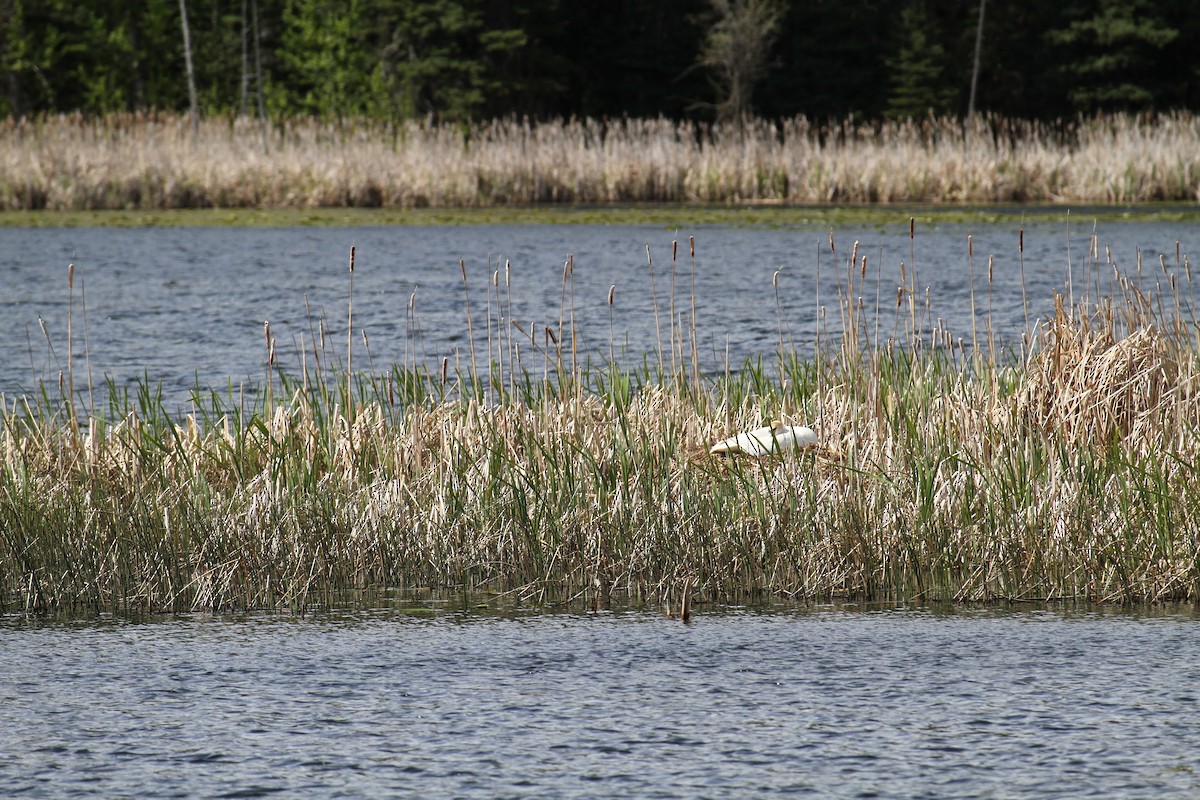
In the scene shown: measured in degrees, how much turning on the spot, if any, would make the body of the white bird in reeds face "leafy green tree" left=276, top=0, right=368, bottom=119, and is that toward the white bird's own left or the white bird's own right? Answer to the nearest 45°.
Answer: approximately 90° to the white bird's own left

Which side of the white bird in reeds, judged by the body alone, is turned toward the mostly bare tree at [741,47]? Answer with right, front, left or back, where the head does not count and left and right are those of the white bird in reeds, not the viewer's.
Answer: left

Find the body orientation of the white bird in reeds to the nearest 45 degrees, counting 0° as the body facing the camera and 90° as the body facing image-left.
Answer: approximately 270°
